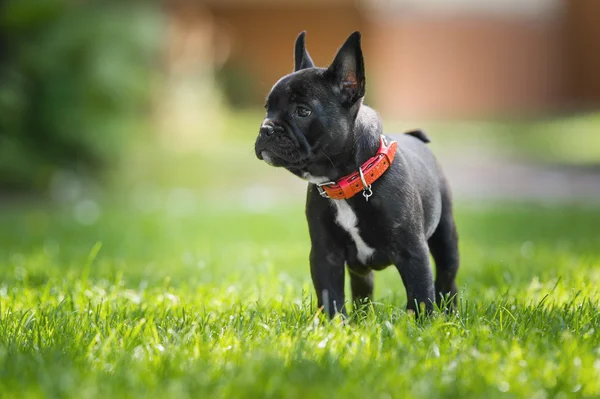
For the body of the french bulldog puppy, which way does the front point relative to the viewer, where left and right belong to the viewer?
facing the viewer and to the left of the viewer
